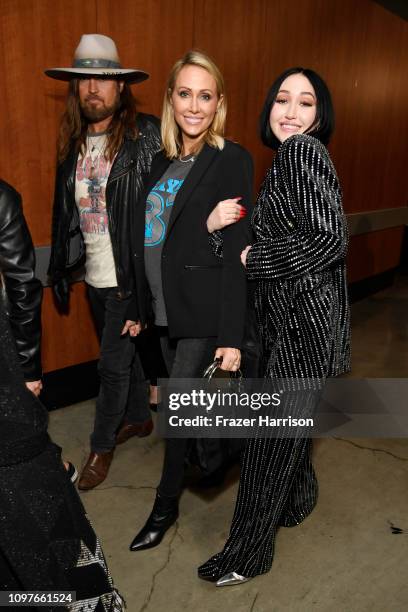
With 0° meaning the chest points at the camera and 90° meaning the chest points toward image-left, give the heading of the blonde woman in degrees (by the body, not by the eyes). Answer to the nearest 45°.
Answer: approximately 45°

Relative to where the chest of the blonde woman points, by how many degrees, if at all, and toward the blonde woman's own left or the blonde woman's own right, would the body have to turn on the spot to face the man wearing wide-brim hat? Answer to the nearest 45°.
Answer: approximately 90° to the blonde woman's own right
